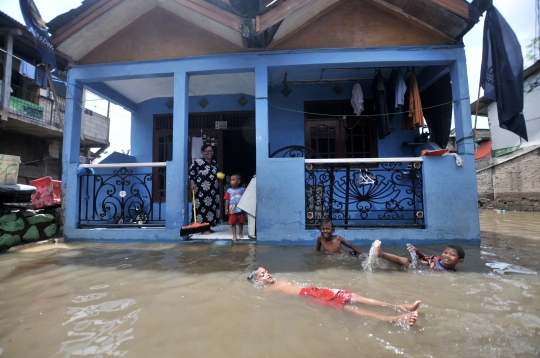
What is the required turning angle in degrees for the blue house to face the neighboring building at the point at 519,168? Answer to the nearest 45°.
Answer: approximately 135° to its left

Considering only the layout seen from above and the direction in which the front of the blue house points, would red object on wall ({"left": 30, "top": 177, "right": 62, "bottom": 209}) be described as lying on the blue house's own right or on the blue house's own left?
on the blue house's own right

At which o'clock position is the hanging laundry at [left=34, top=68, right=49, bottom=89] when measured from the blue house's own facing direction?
The hanging laundry is roughly at 4 o'clock from the blue house.

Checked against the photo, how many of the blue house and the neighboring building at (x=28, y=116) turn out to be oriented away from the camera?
0

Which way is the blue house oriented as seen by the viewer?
toward the camera

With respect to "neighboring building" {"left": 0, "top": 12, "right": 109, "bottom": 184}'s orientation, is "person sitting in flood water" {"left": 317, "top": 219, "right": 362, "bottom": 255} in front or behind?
in front

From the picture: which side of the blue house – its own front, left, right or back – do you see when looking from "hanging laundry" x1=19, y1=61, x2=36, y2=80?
right
